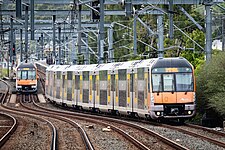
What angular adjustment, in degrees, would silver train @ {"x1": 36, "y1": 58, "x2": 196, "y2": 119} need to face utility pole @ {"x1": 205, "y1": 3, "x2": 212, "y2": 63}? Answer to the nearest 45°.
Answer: approximately 90° to its left

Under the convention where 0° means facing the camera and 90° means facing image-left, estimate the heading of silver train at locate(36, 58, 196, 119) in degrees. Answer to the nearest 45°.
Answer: approximately 315°
